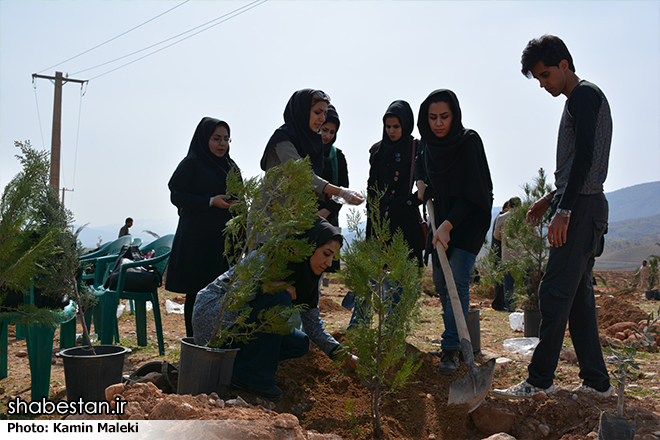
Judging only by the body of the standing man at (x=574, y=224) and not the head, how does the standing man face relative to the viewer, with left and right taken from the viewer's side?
facing to the left of the viewer

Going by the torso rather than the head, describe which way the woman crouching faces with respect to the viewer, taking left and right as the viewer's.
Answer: facing to the right of the viewer

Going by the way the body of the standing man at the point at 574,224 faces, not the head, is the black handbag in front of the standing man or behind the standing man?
in front

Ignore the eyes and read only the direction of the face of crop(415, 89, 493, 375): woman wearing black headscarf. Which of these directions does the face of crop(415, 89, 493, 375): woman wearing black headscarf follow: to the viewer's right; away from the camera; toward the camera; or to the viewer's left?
toward the camera

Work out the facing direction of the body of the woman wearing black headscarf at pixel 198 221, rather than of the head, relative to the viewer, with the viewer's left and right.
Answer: facing the viewer and to the right of the viewer

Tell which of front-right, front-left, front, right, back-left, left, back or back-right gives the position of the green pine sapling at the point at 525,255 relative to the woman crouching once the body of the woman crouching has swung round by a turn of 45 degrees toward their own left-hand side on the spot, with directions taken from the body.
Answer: front

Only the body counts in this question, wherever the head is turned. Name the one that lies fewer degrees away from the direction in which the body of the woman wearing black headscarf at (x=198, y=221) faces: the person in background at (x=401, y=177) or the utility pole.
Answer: the person in background

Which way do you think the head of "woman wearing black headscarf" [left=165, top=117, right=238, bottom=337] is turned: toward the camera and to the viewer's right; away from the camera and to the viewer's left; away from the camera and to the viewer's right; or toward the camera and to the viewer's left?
toward the camera and to the viewer's right

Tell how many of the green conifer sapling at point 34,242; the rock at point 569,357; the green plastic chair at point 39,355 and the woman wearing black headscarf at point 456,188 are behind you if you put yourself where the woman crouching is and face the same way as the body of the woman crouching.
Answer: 2
